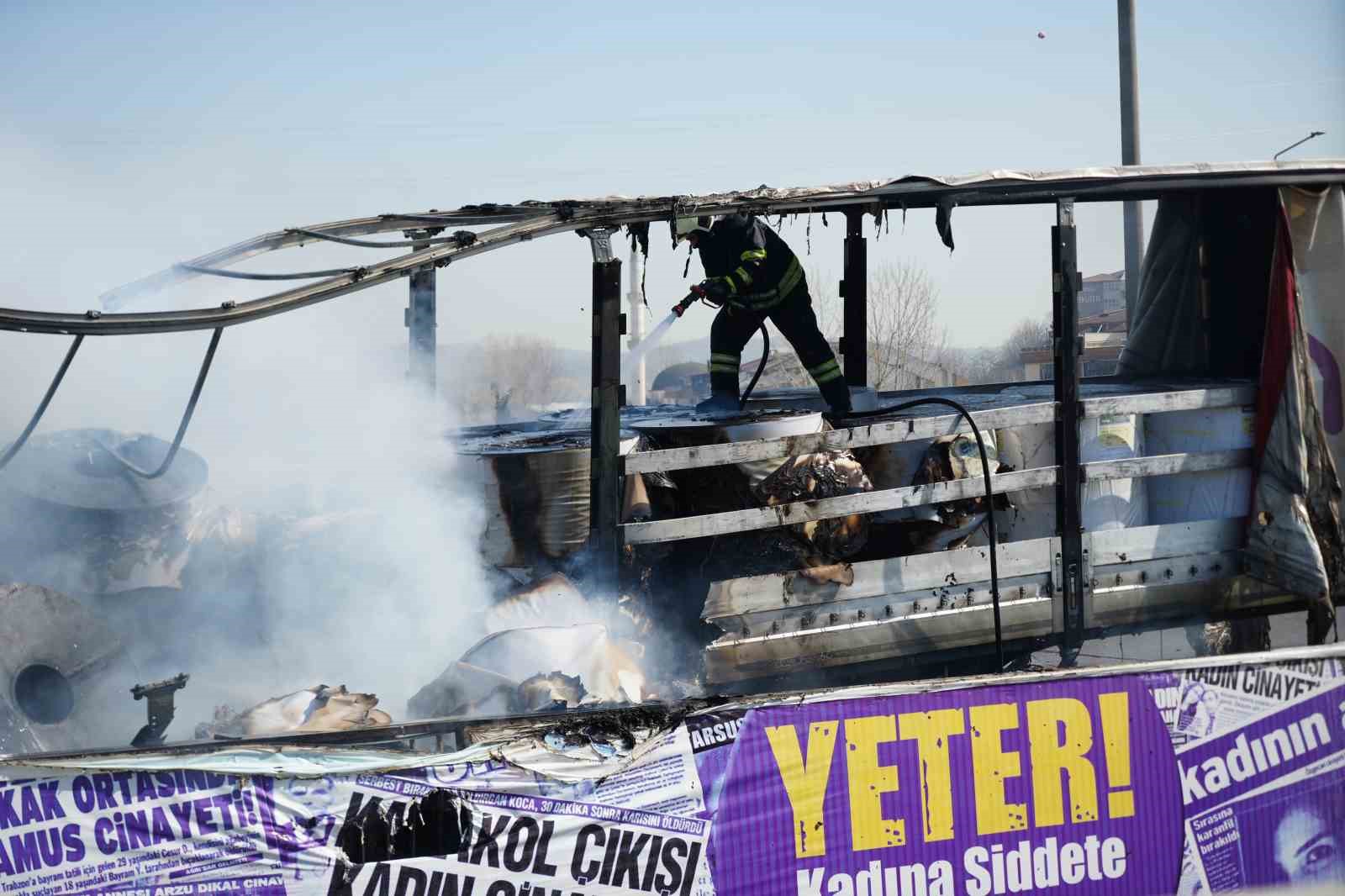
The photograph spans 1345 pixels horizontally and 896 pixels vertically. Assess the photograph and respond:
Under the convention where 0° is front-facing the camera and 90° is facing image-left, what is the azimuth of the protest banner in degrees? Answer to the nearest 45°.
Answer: approximately 0°

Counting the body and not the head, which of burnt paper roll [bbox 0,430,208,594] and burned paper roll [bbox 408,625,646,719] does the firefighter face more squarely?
the burnt paper roll

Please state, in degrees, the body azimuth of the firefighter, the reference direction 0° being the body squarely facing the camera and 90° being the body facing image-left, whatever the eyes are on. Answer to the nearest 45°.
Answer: approximately 90°

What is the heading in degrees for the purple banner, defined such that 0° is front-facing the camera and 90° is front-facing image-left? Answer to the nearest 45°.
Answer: approximately 0°

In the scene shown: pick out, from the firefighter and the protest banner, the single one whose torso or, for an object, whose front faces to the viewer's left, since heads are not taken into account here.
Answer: the firefighter

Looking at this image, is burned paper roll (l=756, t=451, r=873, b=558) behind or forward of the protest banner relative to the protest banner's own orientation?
behind

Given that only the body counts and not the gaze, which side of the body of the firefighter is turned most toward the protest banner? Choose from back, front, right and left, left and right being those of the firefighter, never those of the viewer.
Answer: left

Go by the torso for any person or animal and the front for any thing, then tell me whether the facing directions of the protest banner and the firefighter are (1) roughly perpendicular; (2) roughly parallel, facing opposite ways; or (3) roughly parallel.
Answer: roughly perpendicular
